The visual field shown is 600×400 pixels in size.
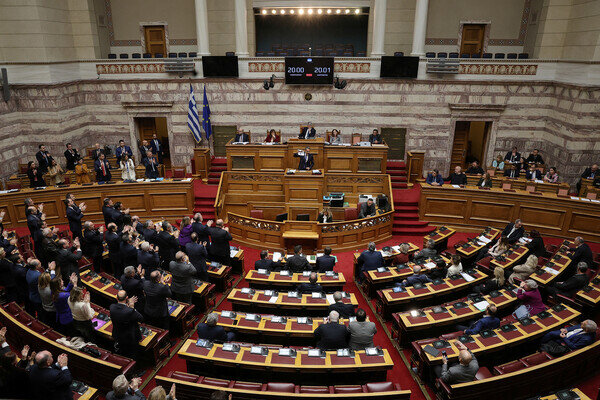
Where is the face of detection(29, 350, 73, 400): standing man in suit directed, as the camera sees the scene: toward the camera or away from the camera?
away from the camera

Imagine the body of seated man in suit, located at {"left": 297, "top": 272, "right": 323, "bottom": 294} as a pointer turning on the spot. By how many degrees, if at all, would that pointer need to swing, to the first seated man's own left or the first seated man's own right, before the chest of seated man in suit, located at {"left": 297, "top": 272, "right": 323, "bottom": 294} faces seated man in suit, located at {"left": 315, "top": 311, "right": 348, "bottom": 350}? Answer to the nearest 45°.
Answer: approximately 180°

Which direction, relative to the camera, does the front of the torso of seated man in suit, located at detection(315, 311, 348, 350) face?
away from the camera

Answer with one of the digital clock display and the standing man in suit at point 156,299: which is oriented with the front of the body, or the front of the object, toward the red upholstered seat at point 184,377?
the digital clock display

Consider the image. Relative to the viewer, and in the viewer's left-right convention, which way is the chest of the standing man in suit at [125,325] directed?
facing away from the viewer and to the right of the viewer

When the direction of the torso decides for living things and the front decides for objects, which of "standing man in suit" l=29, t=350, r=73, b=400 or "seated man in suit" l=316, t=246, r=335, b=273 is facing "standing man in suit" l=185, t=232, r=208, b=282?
"standing man in suit" l=29, t=350, r=73, b=400
